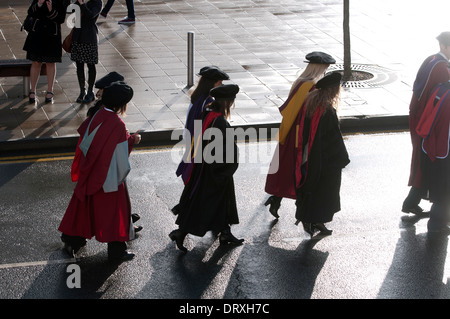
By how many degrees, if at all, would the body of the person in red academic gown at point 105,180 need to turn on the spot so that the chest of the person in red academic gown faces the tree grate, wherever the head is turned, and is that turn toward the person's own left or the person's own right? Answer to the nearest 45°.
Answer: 0° — they already face it

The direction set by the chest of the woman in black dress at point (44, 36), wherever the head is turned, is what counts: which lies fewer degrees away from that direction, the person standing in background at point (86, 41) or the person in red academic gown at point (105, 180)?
the person in red academic gown

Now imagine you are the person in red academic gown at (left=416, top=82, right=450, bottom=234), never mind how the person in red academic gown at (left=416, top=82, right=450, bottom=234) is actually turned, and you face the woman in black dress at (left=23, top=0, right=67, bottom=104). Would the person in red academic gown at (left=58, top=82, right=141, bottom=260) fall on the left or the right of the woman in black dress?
left

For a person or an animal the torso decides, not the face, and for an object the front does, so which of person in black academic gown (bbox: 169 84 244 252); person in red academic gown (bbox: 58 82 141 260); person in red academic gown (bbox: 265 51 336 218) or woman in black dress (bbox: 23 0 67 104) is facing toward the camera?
the woman in black dress

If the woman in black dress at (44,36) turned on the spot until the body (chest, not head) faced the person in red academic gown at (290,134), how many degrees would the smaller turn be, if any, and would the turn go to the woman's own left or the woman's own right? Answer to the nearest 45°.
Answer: approximately 45° to the woman's own left

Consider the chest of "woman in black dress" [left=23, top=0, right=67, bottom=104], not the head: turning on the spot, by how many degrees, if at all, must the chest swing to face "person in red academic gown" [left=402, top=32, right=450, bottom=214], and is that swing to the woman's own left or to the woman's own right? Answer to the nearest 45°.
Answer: approximately 45° to the woman's own left

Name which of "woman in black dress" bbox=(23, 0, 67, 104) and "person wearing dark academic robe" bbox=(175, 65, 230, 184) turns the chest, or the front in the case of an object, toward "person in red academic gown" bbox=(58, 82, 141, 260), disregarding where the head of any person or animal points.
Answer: the woman in black dress

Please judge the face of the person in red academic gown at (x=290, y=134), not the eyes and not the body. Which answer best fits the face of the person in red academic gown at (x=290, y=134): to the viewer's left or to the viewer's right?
to the viewer's right

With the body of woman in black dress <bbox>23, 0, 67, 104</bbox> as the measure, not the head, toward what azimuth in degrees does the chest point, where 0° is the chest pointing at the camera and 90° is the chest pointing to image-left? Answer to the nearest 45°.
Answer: approximately 0°

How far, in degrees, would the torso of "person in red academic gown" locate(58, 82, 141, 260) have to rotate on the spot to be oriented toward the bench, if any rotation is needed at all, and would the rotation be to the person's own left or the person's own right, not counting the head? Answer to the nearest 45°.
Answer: approximately 45° to the person's own left
